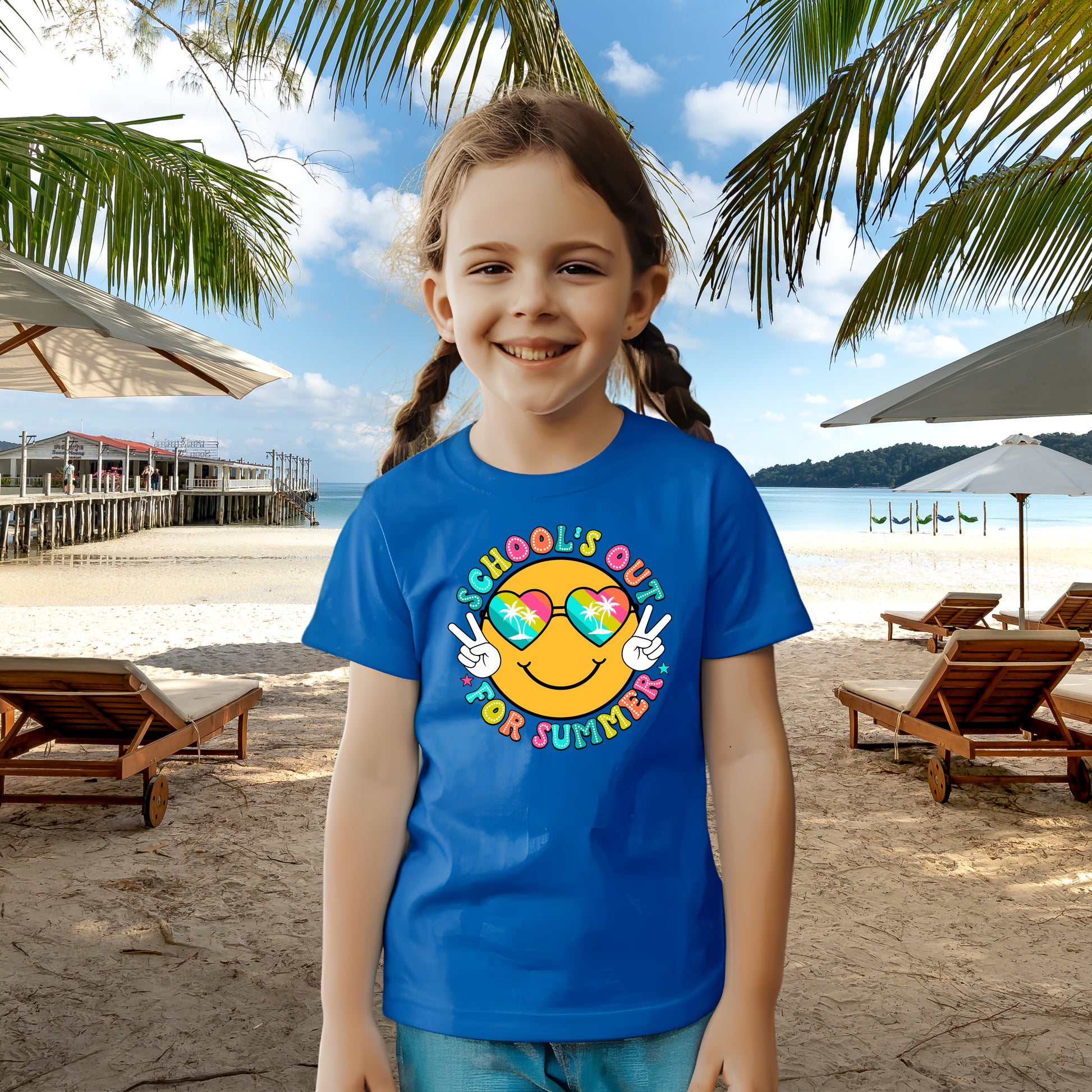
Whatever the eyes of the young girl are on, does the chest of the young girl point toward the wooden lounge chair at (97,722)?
no

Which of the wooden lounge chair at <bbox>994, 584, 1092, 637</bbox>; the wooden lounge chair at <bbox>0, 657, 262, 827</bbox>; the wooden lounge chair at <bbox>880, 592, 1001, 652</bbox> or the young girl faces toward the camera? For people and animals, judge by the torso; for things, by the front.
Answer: the young girl

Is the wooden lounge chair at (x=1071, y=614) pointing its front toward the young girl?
no

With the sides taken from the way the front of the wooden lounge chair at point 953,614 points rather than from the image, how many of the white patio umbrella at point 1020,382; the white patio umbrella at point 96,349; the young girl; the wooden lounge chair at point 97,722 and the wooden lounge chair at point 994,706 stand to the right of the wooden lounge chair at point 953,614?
0

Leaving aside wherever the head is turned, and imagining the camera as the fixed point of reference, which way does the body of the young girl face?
toward the camera

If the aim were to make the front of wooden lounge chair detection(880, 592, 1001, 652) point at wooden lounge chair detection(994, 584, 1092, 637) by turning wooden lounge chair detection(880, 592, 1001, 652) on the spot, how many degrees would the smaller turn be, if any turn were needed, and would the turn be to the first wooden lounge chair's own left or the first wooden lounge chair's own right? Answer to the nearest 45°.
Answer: approximately 135° to the first wooden lounge chair's own right

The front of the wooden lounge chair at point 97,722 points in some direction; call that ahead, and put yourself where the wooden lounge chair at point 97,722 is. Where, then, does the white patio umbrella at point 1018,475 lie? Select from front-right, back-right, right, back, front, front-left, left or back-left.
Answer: front-right

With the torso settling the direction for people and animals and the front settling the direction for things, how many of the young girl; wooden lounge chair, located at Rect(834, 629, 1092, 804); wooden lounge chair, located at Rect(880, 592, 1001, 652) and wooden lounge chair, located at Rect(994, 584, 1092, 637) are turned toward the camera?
1

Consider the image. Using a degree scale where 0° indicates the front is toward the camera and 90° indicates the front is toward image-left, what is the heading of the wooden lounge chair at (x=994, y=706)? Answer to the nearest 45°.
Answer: approximately 135°

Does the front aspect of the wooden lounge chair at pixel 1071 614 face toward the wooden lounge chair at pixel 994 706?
no

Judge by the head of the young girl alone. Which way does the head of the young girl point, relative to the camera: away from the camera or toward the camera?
toward the camera

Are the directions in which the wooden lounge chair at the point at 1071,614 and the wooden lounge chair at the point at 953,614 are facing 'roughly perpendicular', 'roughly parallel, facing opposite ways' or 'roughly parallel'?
roughly parallel

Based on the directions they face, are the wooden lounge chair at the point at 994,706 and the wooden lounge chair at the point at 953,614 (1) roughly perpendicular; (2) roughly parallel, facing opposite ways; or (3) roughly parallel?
roughly parallel

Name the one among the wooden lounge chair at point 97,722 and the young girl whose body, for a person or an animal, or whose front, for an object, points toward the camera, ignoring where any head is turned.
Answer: the young girl

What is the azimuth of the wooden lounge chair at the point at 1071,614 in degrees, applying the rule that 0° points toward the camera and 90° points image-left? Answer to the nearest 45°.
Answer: approximately 135°

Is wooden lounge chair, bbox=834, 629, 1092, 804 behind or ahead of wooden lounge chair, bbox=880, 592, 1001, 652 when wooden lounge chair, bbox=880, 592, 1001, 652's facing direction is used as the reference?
behind
